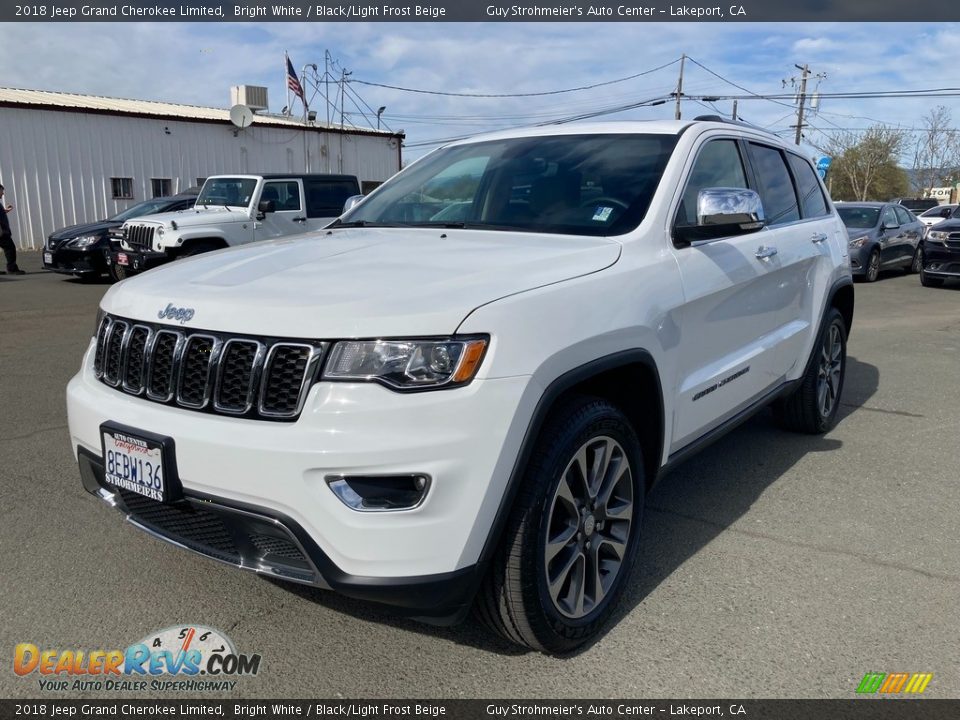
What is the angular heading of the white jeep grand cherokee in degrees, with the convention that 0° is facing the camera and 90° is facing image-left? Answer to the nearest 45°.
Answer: approximately 45°

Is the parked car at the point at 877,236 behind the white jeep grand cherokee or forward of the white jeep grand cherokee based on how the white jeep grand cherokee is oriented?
behind

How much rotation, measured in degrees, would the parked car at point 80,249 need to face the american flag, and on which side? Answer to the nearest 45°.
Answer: approximately 135° to its right

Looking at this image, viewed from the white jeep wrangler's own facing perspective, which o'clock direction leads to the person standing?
The person standing is roughly at 3 o'clock from the white jeep wrangler.

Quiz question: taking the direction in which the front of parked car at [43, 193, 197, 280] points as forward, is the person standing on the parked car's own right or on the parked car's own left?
on the parked car's own right

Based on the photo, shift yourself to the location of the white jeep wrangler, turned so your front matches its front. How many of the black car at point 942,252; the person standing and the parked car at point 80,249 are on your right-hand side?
2

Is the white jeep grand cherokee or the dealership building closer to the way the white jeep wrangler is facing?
the white jeep grand cherokee
